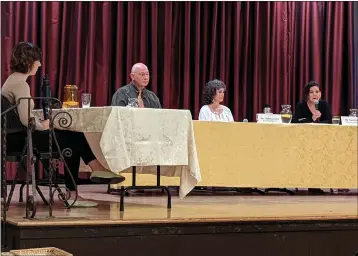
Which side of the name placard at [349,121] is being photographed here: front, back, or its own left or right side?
front

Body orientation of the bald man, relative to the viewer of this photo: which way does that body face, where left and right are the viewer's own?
facing the viewer and to the right of the viewer

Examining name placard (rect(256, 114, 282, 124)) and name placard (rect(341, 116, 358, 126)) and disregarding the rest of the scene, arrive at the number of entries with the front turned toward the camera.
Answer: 2

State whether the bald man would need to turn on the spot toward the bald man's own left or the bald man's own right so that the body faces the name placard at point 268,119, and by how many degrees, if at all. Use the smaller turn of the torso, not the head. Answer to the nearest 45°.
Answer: approximately 45° to the bald man's own left

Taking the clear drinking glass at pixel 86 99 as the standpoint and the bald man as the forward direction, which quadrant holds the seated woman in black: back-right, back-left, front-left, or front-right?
front-right

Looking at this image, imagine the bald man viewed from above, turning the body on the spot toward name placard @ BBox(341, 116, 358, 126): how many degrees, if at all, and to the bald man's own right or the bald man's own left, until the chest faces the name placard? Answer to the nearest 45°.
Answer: approximately 45° to the bald man's own left

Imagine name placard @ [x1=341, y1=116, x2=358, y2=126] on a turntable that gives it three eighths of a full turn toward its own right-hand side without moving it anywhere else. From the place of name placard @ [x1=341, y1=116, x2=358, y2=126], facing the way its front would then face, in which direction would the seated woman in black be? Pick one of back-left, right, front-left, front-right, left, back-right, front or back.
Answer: front

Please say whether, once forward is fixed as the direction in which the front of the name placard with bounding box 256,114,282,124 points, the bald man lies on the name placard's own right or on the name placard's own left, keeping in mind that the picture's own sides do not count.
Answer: on the name placard's own right

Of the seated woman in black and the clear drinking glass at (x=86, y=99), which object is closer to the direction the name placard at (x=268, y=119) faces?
the clear drinking glass

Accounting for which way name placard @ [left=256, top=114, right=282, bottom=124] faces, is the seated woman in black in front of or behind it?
behind

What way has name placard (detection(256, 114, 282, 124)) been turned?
toward the camera

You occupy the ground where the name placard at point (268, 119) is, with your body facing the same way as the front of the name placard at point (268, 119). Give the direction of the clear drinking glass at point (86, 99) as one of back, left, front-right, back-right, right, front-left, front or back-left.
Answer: front-right
